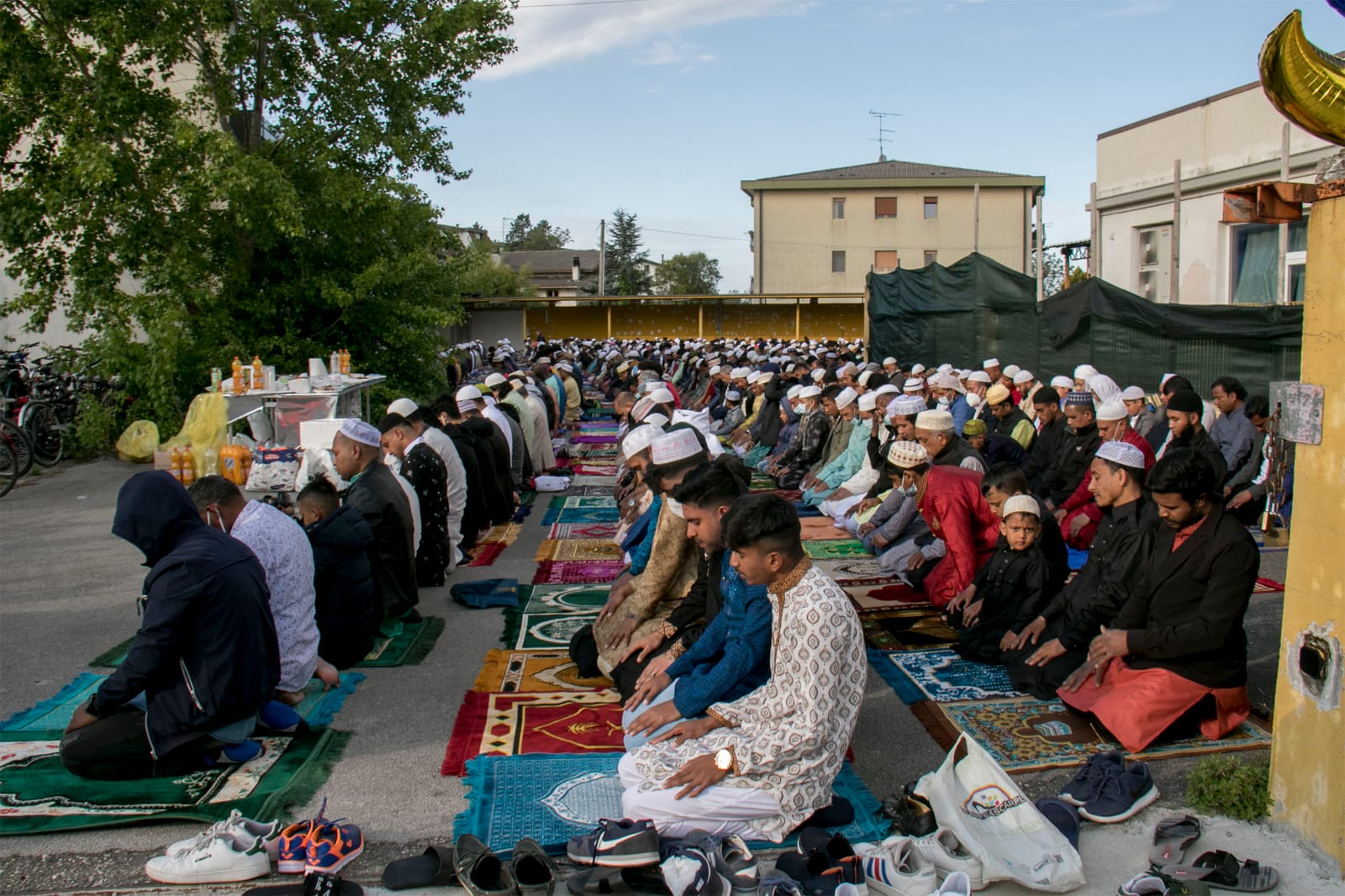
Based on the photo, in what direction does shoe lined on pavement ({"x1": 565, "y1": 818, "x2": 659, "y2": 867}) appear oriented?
to the viewer's left

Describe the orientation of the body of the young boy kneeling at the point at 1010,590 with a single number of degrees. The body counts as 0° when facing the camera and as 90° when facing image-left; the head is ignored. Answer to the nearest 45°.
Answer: approximately 45°

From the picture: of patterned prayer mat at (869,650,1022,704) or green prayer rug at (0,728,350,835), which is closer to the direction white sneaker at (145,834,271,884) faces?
the green prayer rug

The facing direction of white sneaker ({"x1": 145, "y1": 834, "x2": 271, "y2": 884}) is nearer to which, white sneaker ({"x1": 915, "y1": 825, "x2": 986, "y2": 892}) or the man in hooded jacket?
the man in hooded jacket

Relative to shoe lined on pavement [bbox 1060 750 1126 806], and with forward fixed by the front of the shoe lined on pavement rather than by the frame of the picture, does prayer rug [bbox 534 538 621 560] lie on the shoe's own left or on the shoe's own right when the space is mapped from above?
on the shoe's own right

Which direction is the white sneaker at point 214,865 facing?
to the viewer's left

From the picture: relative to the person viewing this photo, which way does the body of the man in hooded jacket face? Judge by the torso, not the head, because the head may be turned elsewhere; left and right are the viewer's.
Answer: facing to the left of the viewer

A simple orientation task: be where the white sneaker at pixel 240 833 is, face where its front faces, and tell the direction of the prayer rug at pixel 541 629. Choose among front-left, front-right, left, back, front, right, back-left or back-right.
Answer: back-right

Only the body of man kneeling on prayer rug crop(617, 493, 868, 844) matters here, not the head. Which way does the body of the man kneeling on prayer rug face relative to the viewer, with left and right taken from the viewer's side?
facing to the left of the viewer
